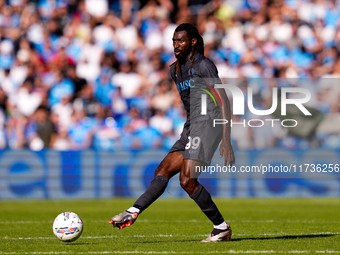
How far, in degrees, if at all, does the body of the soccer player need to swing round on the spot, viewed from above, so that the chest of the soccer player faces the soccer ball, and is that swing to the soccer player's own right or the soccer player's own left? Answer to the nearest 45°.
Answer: approximately 45° to the soccer player's own right

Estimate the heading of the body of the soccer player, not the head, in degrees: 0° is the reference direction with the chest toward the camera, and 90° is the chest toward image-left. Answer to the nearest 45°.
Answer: approximately 45°
